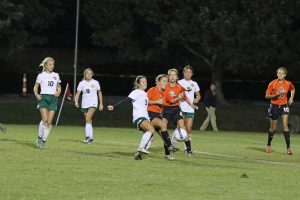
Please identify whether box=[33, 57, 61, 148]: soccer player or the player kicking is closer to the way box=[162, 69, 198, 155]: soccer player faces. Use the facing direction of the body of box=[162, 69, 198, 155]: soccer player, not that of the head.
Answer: the player kicking

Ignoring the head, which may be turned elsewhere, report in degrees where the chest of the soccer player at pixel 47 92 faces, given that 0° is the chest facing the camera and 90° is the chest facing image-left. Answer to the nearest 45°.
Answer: approximately 315°

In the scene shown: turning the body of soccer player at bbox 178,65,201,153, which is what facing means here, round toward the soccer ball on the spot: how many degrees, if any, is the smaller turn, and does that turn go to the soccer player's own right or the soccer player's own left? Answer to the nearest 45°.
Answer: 0° — they already face it

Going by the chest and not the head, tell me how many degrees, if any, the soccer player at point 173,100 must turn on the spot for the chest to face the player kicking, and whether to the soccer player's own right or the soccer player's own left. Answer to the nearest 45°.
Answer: approximately 45° to the soccer player's own right
